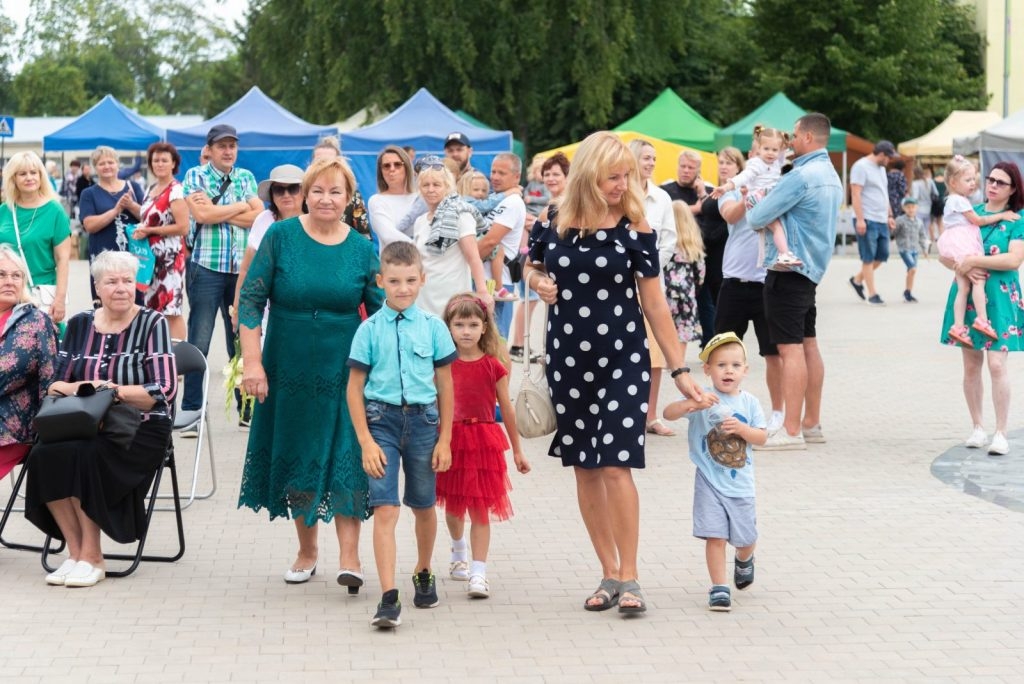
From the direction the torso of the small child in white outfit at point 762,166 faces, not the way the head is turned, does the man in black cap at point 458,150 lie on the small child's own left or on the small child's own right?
on the small child's own right

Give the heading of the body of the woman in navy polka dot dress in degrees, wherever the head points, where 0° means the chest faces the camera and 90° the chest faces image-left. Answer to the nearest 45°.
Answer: approximately 0°

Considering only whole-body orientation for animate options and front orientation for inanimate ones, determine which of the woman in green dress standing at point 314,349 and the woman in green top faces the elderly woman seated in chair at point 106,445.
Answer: the woman in green top

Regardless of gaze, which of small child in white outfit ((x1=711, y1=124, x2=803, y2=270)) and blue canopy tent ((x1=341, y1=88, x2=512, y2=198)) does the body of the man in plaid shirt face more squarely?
the small child in white outfit

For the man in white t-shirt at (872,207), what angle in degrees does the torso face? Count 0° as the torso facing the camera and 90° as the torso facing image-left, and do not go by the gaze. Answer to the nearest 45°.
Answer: approximately 315°

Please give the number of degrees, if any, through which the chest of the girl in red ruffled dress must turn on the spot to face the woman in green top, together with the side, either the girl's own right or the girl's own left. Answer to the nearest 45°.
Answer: approximately 135° to the girl's own right

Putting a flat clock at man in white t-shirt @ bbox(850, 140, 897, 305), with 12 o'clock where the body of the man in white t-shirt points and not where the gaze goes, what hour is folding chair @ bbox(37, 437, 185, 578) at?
The folding chair is roughly at 2 o'clock from the man in white t-shirt.

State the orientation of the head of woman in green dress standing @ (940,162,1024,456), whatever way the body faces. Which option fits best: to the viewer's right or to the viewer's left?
to the viewer's left
